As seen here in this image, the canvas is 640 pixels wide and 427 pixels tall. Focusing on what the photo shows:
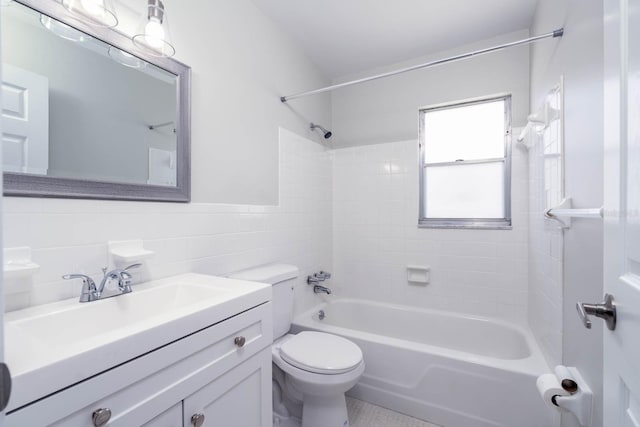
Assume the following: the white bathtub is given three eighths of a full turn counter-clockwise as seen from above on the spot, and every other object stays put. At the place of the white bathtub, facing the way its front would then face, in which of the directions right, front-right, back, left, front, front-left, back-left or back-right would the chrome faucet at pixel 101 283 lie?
back-right

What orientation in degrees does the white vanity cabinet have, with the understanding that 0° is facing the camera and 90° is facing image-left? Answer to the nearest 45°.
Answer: approximately 315°

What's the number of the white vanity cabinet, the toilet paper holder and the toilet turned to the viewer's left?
1

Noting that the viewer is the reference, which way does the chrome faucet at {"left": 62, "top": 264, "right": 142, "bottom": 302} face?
facing the viewer and to the right of the viewer

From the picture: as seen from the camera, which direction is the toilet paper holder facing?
to the viewer's left

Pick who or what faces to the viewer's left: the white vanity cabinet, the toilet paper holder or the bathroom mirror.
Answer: the toilet paper holder

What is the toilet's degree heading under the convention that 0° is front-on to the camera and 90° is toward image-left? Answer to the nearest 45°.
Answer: approximately 315°

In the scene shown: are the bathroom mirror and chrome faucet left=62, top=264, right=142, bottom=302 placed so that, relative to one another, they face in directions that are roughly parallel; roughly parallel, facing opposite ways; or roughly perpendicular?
roughly parallel

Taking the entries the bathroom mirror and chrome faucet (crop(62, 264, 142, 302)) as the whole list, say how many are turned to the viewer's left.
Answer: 0

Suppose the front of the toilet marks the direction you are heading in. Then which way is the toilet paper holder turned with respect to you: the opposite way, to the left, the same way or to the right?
the opposite way

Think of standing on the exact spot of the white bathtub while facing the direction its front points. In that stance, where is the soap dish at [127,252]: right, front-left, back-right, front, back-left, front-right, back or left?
front

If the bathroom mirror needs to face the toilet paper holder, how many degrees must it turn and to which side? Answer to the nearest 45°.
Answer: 0° — it already faces it

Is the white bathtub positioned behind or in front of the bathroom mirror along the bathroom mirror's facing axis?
in front

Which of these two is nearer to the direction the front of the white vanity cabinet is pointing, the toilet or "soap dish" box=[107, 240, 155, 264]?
the toilet

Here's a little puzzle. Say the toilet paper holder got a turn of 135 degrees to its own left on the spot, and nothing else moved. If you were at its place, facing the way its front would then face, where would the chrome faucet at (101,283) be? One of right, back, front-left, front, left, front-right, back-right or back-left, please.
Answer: right

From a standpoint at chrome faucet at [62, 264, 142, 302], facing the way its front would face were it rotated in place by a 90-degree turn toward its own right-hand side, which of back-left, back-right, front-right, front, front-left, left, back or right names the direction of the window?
back-left

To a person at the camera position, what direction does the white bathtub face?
facing the viewer and to the left of the viewer

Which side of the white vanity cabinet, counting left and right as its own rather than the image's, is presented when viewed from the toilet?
left
